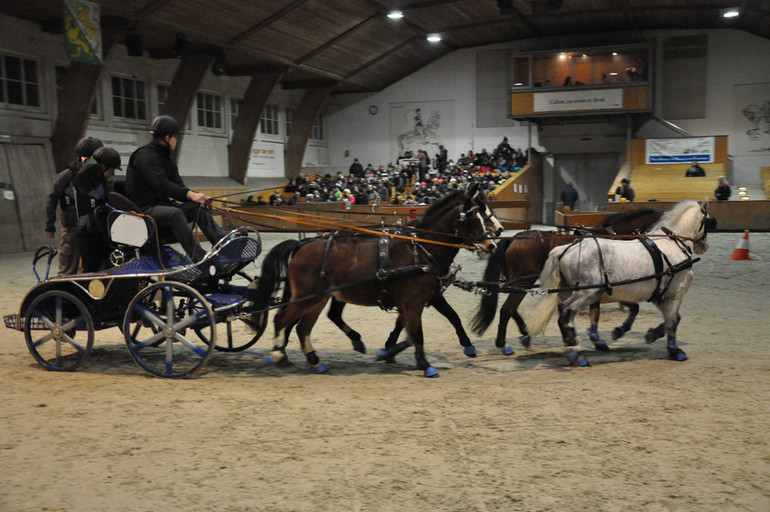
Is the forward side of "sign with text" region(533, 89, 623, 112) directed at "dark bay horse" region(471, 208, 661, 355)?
yes

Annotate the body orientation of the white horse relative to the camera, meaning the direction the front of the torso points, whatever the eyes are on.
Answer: to the viewer's right

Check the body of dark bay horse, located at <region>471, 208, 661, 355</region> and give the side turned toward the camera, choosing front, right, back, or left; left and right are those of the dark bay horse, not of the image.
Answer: right

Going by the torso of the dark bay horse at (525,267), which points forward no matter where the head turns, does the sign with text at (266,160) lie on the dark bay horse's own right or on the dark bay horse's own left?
on the dark bay horse's own left

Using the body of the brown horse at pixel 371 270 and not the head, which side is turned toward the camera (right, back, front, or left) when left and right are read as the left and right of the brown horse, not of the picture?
right

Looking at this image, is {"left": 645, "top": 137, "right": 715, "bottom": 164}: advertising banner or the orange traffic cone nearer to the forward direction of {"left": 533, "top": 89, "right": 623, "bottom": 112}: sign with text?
the orange traffic cone

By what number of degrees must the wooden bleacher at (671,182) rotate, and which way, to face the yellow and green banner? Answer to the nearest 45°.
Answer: approximately 45° to its right

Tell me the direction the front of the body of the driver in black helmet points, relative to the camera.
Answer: to the viewer's right

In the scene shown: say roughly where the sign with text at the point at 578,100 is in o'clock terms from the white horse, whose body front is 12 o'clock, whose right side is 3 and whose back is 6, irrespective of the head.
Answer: The sign with text is roughly at 9 o'clock from the white horse.

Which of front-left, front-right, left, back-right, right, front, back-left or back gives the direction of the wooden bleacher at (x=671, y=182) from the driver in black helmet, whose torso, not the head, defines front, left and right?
front-left

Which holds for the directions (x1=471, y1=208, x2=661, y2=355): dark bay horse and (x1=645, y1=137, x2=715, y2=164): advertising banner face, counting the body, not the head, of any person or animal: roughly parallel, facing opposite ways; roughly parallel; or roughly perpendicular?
roughly perpendicular

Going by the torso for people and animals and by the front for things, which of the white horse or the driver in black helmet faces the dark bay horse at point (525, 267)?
the driver in black helmet

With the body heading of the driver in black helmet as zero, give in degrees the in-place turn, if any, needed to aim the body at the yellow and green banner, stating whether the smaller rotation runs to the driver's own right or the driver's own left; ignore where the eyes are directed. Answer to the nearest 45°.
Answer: approximately 90° to the driver's own left

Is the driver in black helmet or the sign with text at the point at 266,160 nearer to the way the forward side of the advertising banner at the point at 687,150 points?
the driver in black helmet
